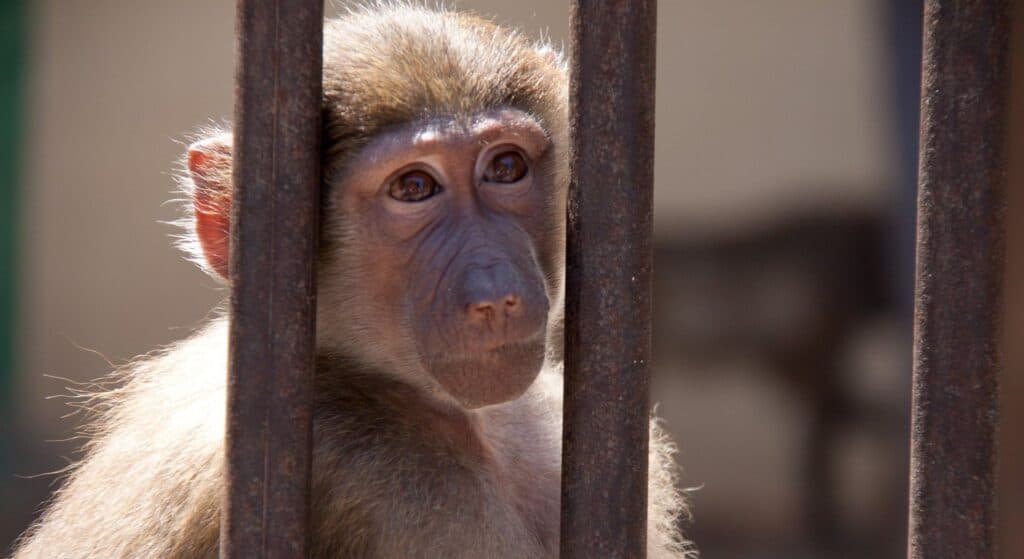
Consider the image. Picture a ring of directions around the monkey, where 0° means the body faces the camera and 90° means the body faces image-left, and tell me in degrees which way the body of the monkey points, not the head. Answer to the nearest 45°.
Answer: approximately 315°
